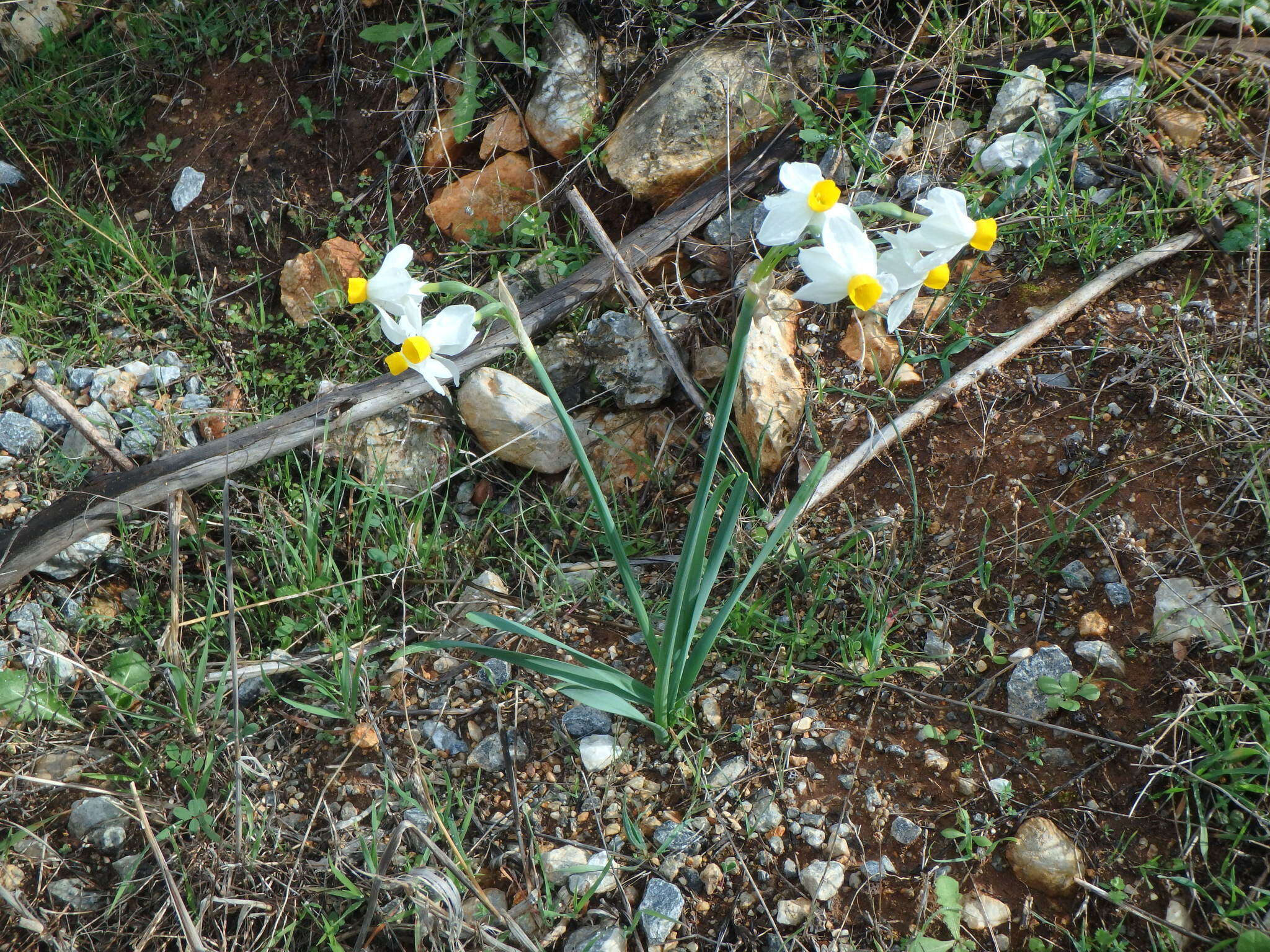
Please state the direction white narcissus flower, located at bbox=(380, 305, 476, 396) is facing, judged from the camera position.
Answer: facing the viewer and to the left of the viewer

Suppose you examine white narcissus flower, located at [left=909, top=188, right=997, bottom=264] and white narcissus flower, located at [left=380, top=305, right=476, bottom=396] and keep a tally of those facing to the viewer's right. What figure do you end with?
1

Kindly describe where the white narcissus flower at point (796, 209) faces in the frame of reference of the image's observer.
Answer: facing the viewer and to the right of the viewer

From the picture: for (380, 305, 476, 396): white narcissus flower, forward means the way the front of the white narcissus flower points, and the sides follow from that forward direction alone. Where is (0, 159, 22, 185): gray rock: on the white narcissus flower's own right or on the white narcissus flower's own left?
on the white narcissus flower's own right

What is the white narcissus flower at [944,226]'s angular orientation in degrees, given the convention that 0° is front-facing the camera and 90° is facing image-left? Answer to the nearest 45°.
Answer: approximately 270°

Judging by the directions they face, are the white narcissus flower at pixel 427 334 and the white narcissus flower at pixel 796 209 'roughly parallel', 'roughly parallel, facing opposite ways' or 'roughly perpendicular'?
roughly perpendicular

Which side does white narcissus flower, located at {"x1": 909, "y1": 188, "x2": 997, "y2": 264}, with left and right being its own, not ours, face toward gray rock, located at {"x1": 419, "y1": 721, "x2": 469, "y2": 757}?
back

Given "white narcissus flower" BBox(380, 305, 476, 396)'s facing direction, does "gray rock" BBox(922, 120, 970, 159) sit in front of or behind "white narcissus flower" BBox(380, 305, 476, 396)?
behind

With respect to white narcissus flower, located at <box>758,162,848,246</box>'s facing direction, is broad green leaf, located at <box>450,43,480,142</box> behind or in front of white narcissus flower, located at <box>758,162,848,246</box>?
behind
